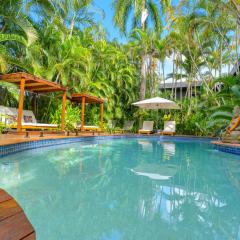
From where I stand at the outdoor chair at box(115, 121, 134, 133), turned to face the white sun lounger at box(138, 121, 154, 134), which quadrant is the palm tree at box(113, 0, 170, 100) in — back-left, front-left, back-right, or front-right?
front-left

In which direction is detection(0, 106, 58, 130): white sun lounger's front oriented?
to the viewer's right

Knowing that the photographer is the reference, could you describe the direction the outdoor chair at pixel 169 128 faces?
facing the viewer and to the left of the viewer

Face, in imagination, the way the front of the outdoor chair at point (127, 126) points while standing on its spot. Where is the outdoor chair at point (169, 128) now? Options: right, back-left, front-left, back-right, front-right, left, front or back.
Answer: left

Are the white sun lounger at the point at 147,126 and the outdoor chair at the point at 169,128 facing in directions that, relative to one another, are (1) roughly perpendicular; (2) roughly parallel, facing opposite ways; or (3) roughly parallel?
roughly parallel

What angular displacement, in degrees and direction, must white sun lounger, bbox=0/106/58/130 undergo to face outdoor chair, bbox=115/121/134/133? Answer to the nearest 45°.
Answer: approximately 45° to its left

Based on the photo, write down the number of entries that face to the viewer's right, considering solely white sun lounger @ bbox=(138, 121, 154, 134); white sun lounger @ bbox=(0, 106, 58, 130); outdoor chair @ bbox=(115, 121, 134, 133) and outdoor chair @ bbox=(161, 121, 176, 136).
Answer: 1

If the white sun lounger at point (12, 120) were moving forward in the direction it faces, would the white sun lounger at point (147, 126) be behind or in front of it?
in front

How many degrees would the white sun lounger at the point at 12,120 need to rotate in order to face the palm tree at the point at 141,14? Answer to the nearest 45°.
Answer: approximately 45° to its left

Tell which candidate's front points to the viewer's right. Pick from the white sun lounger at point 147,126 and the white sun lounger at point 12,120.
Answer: the white sun lounger at point 12,120

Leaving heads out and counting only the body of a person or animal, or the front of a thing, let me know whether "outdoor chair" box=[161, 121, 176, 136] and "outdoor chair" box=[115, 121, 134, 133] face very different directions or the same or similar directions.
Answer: same or similar directions

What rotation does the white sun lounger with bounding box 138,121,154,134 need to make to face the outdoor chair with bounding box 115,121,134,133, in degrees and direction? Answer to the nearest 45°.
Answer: approximately 90° to its right

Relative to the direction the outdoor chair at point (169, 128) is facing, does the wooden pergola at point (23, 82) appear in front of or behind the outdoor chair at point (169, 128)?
in front
